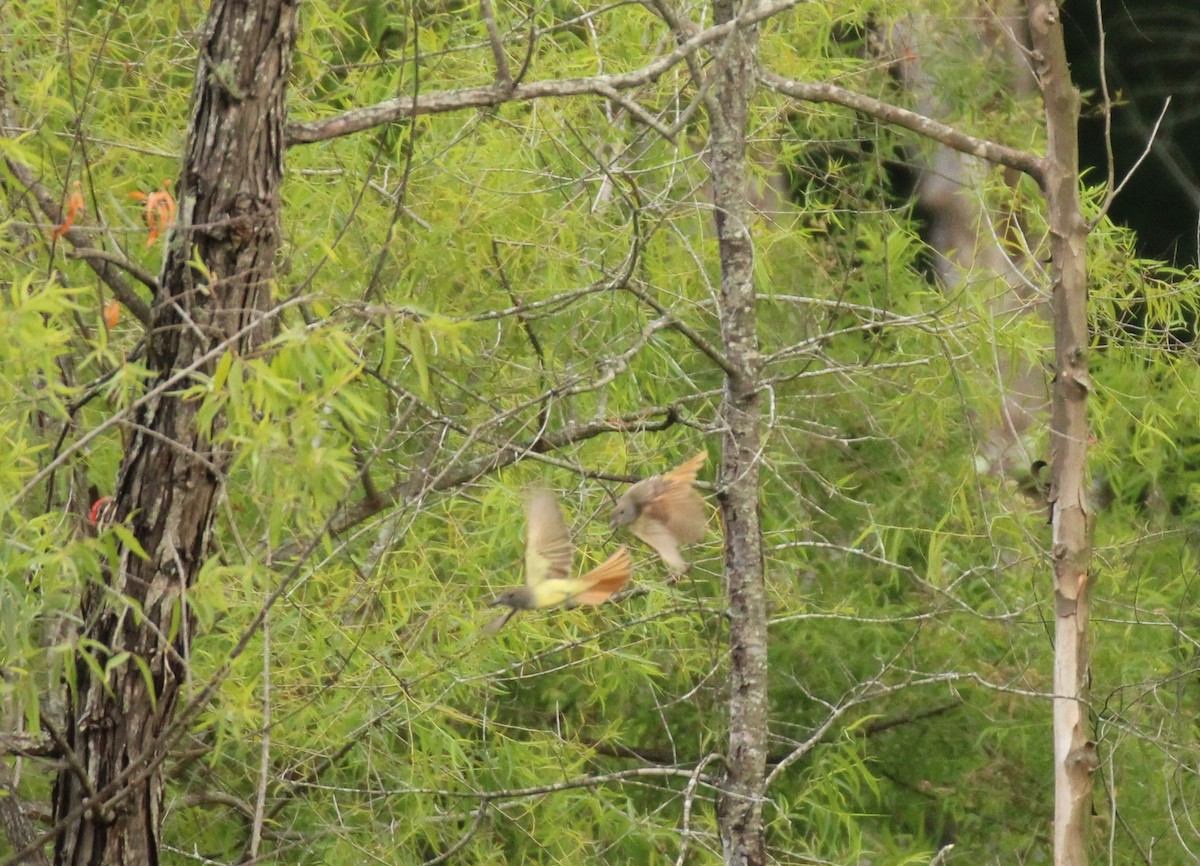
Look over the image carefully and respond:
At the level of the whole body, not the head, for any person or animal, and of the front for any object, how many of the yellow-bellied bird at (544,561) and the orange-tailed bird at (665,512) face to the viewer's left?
2

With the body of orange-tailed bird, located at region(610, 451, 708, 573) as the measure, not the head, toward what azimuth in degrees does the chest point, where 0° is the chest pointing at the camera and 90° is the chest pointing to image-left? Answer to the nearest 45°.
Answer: approximately 90°

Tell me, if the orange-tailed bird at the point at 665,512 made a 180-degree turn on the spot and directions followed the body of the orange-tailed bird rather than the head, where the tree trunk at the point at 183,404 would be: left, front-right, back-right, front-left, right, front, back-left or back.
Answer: back

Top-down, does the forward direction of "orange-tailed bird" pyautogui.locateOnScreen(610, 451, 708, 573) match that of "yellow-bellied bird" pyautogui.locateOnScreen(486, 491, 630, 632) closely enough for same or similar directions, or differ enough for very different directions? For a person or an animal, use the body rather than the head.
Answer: same or similar directions

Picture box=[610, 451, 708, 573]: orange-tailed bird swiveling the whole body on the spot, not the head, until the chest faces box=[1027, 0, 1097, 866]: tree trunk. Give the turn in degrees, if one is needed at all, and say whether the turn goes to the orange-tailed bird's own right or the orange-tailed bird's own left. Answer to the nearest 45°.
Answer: approximately 135° to the orange-tailed bird's own right

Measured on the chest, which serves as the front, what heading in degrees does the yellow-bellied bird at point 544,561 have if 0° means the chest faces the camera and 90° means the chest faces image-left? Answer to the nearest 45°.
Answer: approximately 90°
